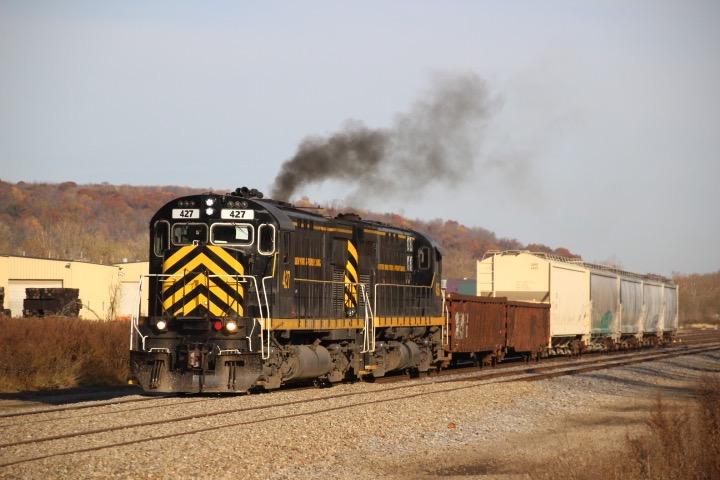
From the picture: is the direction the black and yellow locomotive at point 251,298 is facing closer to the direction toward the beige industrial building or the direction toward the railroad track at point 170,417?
the railroad track

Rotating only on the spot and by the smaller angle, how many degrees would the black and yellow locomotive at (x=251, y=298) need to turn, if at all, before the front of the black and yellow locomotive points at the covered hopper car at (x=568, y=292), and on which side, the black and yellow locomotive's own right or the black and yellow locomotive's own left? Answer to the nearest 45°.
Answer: approximately 180°

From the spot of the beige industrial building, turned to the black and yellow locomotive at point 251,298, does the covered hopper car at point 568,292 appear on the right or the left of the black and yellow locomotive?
left

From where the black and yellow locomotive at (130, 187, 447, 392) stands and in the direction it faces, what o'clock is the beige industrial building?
The beige industrial building is roughly at 4 o'clock from the black and yellow locomotive.

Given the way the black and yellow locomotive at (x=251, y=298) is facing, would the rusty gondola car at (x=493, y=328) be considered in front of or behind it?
behind

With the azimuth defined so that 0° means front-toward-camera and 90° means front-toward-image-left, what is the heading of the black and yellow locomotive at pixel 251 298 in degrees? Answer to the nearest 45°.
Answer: approximately 45°

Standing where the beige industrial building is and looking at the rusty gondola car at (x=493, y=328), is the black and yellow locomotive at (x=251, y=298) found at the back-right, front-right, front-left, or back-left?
front-right
